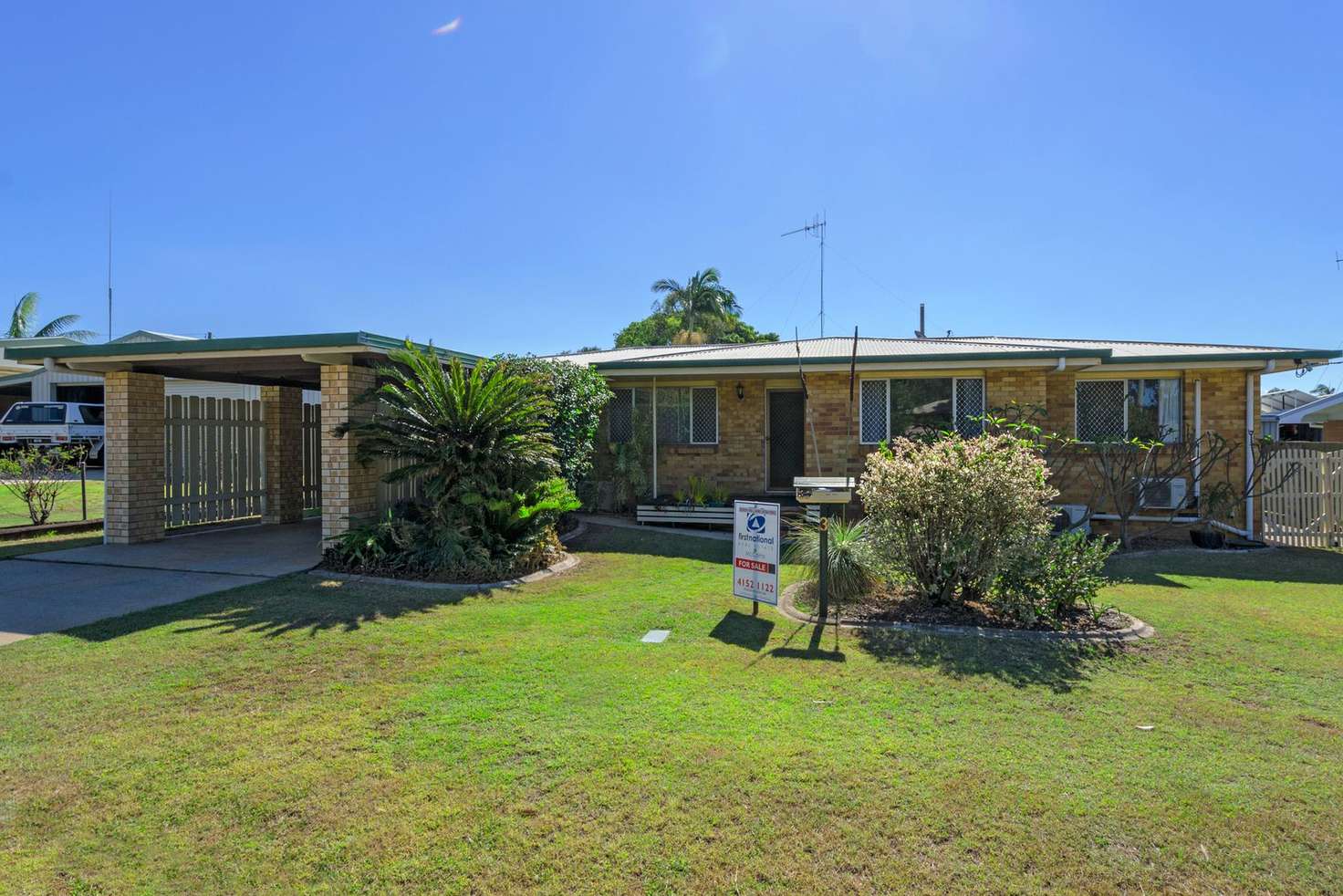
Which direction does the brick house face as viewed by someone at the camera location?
facing the viewer

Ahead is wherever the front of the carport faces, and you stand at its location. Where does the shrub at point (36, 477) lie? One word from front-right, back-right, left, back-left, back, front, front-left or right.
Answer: right

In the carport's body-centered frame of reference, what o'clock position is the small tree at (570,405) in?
The small tree is roughly at 8 o'clock from the carport.

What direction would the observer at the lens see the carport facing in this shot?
facing the viewer and to the left of the viewer

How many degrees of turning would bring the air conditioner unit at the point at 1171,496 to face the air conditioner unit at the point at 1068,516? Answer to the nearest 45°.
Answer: approximately 45° to its right

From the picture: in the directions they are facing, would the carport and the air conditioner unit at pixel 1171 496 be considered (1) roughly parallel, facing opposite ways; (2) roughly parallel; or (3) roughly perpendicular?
roughly parallel

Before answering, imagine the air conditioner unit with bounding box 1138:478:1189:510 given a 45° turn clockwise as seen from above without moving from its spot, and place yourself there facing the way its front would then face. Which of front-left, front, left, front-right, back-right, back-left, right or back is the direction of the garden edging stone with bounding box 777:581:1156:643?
front-left

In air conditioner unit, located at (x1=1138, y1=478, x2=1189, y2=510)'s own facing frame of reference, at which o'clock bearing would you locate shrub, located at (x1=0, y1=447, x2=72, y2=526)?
The shrub is roughly at 2 o'clock from the air conditioner unit.

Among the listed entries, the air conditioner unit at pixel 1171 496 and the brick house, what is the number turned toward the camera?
2

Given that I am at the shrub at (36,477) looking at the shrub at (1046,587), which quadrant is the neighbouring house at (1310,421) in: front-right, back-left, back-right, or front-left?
front-left

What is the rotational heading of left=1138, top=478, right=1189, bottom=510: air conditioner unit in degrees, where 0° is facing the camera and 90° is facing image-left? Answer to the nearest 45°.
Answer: approximately 0°

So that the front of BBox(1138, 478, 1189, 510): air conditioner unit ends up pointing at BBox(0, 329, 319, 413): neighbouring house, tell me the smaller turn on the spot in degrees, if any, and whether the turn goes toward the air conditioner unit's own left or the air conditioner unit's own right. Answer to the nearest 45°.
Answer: approximately 90° to the air conditioner unit's own right

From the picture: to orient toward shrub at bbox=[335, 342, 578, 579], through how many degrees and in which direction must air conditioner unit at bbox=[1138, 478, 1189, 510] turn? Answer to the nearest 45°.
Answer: approximately 45° to its right

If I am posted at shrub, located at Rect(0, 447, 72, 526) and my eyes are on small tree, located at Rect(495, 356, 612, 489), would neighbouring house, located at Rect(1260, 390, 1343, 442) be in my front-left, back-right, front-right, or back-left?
front-left

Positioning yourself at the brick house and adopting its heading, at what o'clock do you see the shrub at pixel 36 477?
The shrub is roughly at 2 o'clock from the brick house.

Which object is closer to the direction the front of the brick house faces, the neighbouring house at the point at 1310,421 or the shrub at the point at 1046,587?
the shrub
